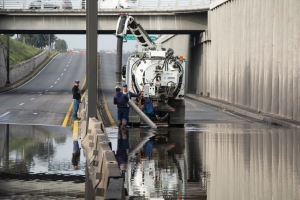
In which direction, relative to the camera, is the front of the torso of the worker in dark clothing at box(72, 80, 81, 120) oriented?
to the viewer's right

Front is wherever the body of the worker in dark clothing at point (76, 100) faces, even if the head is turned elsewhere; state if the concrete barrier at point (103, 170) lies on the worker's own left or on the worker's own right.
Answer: on the worker's own right

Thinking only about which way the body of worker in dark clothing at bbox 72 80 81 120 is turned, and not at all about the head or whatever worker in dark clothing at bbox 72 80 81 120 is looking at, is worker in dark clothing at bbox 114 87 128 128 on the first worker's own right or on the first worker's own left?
on the first worker's own right

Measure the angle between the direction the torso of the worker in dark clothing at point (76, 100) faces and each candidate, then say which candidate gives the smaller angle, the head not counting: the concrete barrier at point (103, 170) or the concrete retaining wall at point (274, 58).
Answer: the concrete retaining wall
